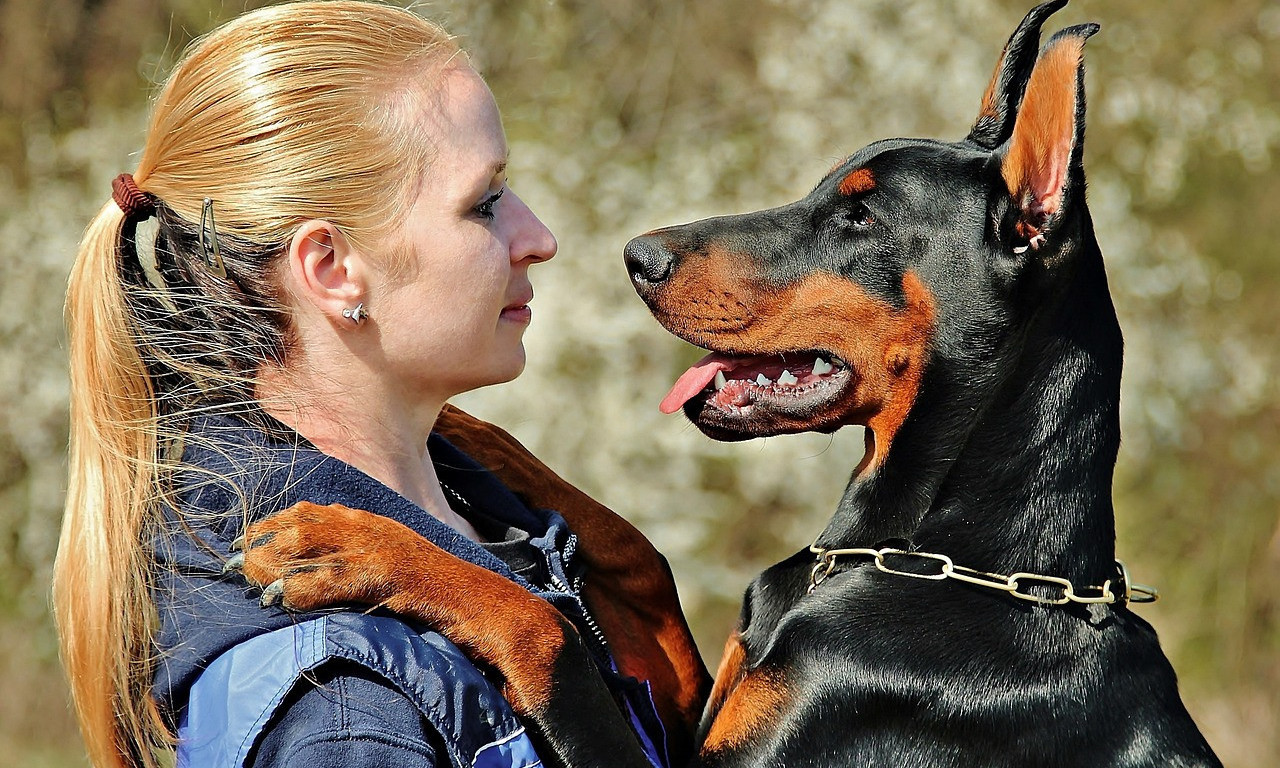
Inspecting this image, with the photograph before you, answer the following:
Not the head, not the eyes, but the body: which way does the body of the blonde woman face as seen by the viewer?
to the viewer's right

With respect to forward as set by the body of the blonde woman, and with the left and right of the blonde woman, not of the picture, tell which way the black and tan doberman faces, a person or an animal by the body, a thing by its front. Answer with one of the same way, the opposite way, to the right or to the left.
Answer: the opposite way

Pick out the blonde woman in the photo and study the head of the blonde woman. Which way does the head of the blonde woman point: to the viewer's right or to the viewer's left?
to the viewer's right

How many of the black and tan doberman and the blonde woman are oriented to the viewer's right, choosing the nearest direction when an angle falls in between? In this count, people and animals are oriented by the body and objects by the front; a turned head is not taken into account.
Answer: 1

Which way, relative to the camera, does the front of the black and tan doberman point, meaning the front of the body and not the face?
to the viewer's left

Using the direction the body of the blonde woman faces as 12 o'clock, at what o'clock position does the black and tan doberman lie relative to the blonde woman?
The black and tan doberman is roughly at 12 o'clock from the blonde woman.

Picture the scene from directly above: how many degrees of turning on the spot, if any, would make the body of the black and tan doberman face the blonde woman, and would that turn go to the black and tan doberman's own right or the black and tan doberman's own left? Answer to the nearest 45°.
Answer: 0° — it already faces them
